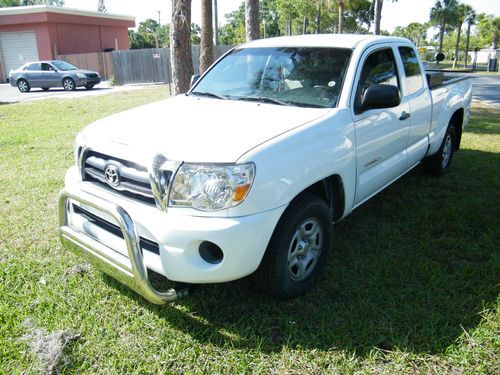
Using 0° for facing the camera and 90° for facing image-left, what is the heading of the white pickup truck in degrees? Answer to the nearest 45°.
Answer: approximately 45°

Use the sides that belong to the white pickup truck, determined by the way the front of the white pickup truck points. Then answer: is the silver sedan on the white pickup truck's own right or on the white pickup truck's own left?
on the white pickup truck's own right

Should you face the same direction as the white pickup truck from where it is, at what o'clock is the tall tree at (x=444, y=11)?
The tall tree is roughly at 5 o'clock from the white pickup truck.

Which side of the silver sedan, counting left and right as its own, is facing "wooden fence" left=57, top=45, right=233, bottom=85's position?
left

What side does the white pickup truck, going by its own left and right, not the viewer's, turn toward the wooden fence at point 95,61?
right

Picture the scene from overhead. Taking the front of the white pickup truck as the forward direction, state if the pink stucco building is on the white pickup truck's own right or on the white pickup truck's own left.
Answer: on the white pickup truck's own right

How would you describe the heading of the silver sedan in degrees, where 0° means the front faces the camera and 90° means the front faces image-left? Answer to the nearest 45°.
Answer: approximately 315°

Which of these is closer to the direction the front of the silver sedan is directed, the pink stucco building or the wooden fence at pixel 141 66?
the wooden fence
